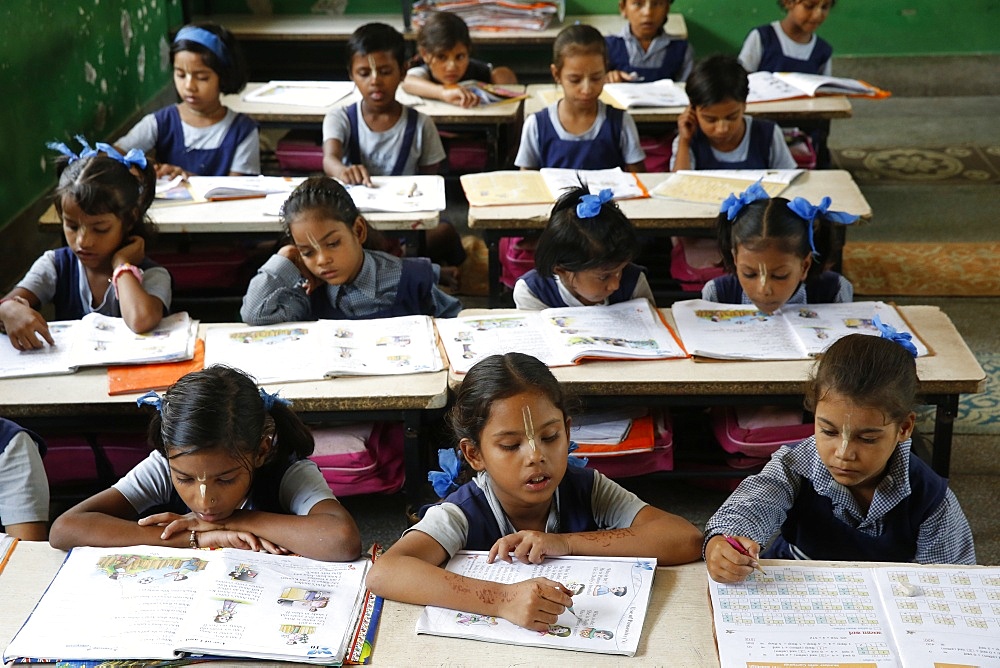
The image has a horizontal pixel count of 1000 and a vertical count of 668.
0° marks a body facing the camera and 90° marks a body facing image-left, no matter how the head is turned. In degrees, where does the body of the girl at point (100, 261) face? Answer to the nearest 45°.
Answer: approximately 0°

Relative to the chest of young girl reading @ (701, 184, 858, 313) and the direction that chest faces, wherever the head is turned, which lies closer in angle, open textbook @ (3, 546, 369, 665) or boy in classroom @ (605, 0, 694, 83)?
the open textbook

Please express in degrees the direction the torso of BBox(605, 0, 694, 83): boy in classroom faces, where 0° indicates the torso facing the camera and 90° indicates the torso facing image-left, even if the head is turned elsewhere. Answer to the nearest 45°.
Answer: approximately 0°

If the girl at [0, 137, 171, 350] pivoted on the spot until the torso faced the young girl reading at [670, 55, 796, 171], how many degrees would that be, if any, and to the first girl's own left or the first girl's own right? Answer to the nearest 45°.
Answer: approximately 90° to the first girl's own left

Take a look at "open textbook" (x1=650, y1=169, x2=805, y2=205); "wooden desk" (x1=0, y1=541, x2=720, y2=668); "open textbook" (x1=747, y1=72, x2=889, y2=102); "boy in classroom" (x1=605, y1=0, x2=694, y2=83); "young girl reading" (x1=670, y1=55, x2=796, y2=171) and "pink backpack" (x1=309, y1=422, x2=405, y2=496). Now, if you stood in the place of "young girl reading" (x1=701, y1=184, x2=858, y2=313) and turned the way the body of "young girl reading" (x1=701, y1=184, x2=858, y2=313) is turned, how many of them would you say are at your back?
4

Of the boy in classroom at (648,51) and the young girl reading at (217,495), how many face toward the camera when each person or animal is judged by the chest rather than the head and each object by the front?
2

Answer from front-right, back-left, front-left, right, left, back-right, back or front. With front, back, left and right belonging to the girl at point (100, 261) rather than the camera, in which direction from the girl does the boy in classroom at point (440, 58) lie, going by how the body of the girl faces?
back-left
